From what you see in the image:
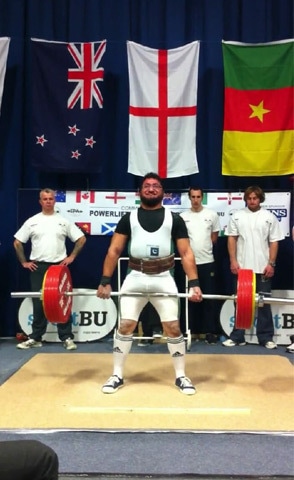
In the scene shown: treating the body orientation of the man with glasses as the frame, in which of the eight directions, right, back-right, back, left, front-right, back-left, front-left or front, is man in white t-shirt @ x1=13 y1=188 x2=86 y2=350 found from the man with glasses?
back-right

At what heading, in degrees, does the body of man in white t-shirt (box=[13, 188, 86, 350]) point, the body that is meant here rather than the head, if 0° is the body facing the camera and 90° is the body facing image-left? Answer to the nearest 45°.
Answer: approximately 0°

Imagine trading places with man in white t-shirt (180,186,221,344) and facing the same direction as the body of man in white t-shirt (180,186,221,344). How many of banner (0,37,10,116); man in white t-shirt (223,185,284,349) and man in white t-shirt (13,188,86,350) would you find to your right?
2

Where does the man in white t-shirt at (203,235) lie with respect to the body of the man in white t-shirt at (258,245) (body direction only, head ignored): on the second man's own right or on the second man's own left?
on the second man's own right

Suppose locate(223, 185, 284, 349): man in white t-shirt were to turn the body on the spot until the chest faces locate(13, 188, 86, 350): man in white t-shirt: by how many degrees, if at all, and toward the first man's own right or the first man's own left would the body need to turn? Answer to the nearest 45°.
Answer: approximately 90° to the first man's own right

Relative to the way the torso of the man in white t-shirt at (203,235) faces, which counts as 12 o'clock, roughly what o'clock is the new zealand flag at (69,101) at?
The new zealand flag is roughly at 3 o'clock from the man in white t-shirt.

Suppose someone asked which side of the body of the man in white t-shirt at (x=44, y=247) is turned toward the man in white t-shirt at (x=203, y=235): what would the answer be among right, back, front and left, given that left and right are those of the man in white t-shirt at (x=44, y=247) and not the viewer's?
left

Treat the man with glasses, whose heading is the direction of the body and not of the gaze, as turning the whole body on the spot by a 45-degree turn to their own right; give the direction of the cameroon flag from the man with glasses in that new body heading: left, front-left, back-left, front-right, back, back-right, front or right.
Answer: back

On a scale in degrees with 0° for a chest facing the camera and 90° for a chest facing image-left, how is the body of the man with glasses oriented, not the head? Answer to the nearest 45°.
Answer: approximately 0°
